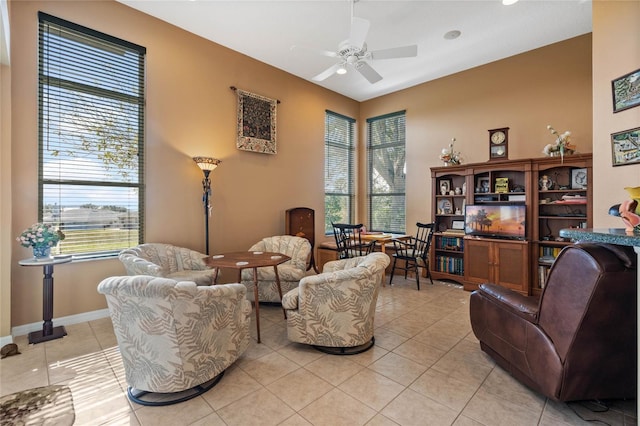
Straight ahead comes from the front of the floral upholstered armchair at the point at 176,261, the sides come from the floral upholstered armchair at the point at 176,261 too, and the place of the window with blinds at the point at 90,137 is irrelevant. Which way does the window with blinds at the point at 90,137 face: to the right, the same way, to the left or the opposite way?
the same way

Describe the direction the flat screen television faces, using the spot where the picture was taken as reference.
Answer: facing the viewer and to the left of the viewer

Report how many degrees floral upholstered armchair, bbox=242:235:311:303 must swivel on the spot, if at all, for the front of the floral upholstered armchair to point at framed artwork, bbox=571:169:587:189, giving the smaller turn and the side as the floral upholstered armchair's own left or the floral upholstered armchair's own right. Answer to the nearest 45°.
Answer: approximately 135° to the floral upholstered armchair's own left

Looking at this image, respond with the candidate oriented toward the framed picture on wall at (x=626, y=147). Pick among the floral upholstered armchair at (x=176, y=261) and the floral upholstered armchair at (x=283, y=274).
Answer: the floral upholstered armchair at (x=176, y=261)

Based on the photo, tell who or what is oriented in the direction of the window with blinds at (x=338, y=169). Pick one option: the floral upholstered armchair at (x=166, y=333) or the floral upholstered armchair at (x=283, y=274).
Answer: the floral upholstered armchair at (x=166, y=333)

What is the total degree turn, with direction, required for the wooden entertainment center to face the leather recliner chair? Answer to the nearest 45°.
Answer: approximately 45° to its left

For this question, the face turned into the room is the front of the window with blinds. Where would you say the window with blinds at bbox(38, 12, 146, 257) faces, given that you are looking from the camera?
facing the viewer and to the right of the viewer

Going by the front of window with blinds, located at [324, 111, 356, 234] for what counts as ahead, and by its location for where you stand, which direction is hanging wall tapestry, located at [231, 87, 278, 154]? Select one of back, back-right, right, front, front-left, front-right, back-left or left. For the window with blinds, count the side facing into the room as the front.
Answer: right

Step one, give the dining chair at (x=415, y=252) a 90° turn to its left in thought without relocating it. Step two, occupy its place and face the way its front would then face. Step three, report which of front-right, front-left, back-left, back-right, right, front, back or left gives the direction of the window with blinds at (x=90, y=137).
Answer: right

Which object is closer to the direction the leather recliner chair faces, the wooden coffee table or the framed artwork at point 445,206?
the framed artwork

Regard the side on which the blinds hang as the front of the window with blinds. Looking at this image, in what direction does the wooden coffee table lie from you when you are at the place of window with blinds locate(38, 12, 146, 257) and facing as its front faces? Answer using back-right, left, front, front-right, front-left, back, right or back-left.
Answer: front

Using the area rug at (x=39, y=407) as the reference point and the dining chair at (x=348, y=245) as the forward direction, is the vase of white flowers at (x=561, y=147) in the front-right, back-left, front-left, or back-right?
front-right

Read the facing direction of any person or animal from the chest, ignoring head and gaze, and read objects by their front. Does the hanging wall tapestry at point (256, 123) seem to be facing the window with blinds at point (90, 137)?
no

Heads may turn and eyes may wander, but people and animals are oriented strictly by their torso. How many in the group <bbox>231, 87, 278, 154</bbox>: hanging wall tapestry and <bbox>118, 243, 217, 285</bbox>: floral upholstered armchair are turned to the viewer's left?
0

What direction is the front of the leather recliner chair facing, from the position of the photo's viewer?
facing away from the viewer and to the left of the viewer

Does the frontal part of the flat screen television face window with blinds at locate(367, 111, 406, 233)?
no

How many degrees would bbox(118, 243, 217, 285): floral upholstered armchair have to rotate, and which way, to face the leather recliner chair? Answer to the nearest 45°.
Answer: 0° — it already faces it

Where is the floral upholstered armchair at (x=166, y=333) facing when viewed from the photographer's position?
facing away from the viewer and to the right of the viewer

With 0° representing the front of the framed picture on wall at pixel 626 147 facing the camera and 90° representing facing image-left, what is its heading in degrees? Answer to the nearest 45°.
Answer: approximately 45°
